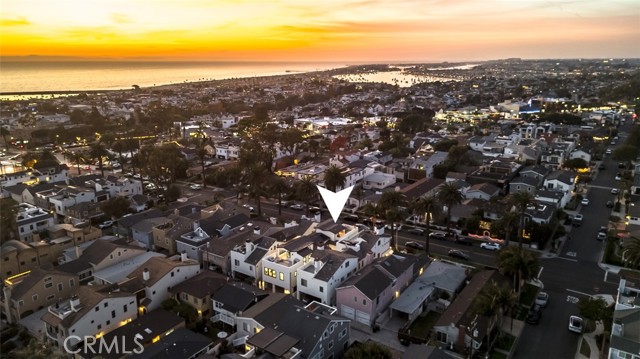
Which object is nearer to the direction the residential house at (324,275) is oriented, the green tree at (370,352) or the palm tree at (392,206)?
the green tree

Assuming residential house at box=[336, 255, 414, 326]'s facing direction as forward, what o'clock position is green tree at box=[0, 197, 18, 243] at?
The green tree is roughly at 2 o'clock from the residential house.

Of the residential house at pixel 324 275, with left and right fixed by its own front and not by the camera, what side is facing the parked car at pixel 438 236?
back

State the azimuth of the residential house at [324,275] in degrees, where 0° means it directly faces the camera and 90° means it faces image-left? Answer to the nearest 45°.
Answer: approximately 45°

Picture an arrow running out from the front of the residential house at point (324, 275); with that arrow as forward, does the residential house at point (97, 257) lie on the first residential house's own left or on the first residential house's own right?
on the first residential house's own right

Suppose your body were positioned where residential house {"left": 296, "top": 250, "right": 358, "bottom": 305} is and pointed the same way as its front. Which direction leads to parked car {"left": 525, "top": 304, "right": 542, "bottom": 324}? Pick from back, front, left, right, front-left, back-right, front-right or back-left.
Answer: back-left

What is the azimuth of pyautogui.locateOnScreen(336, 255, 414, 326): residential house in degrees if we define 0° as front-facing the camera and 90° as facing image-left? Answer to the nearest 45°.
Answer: approximately 45°

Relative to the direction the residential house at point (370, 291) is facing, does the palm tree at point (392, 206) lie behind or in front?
behind

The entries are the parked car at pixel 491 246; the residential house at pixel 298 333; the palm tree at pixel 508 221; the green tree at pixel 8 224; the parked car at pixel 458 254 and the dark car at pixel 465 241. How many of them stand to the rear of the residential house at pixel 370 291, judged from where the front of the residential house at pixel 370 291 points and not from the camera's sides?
4

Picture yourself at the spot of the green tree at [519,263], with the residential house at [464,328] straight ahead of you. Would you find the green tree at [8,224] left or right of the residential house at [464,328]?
right

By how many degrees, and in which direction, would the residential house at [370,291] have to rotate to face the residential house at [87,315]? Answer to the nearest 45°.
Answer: approximately 45° to its right
